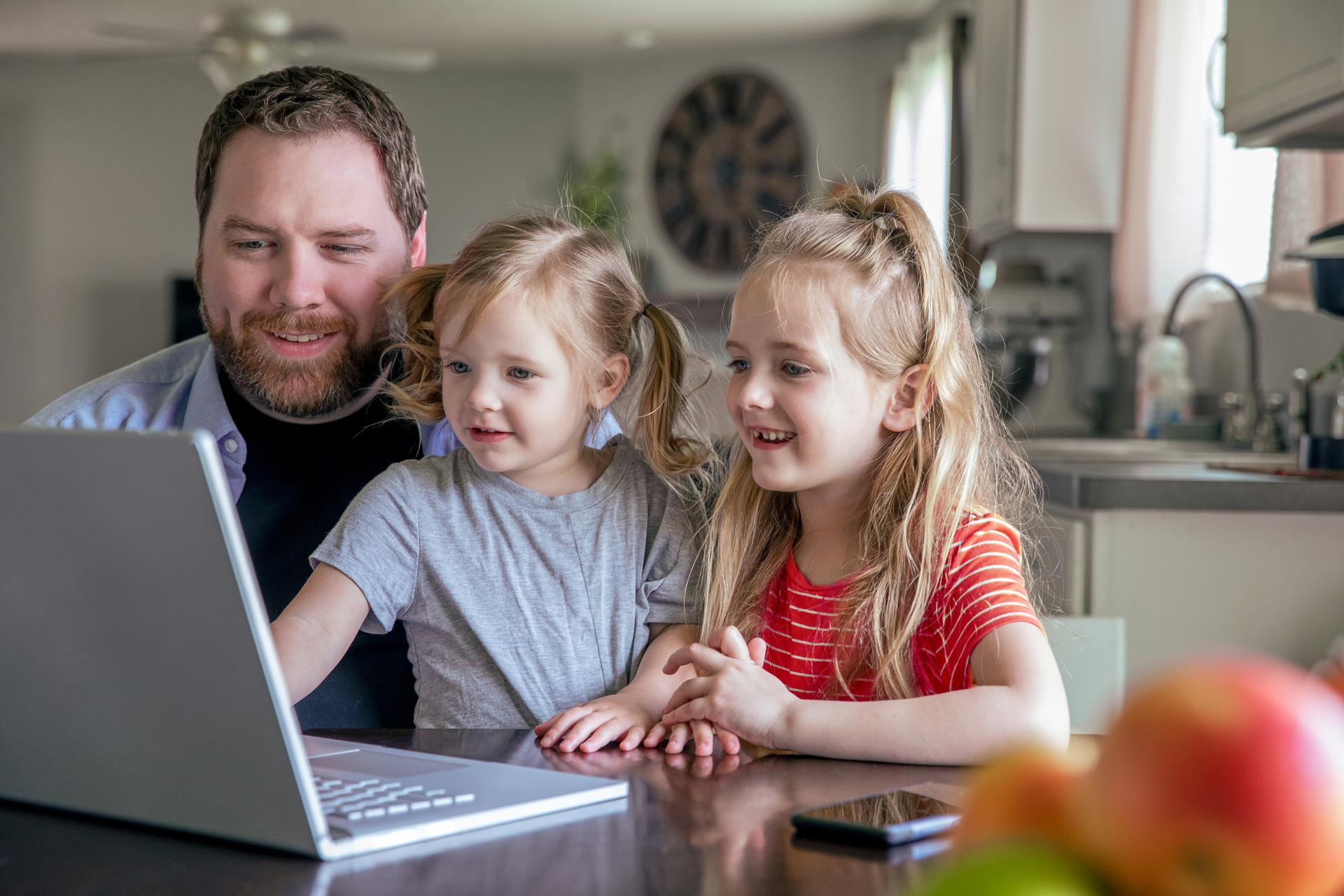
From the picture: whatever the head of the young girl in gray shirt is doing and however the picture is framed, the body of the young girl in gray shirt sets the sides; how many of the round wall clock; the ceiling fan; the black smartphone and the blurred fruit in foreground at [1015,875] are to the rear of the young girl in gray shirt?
2

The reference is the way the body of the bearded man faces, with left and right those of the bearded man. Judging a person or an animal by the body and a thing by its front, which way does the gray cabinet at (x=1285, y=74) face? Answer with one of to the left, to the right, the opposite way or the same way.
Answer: to the right

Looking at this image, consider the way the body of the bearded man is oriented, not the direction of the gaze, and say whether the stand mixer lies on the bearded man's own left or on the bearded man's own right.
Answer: on the bearded man's own left

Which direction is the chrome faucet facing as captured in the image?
to the viewer's left

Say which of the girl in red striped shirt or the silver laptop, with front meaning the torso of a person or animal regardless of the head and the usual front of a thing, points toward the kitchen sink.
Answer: the silver laptop

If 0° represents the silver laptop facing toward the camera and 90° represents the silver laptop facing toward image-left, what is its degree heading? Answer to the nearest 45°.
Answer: approximately 225°

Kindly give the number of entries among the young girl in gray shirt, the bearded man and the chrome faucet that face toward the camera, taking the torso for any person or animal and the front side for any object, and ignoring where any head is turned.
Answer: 2

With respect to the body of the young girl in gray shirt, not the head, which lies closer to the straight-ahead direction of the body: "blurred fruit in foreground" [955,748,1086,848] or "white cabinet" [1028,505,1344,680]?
the blurred fruit in foreground

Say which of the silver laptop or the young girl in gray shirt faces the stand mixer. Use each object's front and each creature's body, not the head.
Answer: the silver laptop
